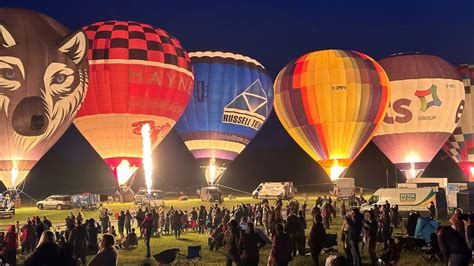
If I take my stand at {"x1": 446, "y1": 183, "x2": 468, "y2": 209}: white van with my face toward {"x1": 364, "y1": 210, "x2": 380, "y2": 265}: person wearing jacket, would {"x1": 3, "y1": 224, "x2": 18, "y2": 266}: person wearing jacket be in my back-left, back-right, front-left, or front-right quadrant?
front-right

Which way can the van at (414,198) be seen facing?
to the viewer's left

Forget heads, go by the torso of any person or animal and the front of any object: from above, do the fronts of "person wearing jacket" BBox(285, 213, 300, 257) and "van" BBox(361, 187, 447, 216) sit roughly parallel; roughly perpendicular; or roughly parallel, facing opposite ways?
roughly perpendicular

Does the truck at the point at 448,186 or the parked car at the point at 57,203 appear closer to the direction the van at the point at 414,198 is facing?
the parked car

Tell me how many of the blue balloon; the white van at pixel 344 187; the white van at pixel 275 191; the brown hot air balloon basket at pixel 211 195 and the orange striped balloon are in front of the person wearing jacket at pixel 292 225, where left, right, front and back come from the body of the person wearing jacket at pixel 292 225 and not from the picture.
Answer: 5

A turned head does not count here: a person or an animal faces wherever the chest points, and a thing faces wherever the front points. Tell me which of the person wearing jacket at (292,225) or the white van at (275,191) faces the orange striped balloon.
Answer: the person wearing jacket

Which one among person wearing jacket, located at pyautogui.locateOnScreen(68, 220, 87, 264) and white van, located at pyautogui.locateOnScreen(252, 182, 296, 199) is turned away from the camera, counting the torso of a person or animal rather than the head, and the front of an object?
the person wearing jacket

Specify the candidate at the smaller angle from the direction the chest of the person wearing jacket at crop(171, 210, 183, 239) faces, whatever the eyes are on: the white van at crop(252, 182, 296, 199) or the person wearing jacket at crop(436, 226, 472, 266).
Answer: the white van

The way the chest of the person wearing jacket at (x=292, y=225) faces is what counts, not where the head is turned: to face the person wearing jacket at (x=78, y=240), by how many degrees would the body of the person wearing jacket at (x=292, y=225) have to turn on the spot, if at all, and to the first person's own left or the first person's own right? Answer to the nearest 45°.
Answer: approximately 90° to the first person's own left

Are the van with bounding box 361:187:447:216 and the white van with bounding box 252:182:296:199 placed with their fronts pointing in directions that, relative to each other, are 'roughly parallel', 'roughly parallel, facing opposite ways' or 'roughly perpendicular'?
roughly parallel

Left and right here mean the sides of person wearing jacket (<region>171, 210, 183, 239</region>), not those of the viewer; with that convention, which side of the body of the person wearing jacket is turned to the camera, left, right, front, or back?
back

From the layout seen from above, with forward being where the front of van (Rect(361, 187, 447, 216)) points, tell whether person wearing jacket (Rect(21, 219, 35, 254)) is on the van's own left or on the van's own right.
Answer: on the van's own left

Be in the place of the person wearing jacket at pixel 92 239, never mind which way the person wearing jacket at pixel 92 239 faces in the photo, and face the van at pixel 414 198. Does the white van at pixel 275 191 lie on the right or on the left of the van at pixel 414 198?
left

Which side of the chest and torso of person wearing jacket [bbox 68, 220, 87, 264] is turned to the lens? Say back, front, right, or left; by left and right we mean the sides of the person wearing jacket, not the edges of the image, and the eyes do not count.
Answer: back

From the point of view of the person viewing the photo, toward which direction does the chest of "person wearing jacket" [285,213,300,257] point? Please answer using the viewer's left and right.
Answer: facing away from the viewer

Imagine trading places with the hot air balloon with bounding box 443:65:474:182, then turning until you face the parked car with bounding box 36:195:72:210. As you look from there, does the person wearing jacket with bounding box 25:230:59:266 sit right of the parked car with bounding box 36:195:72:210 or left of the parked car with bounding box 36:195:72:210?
left

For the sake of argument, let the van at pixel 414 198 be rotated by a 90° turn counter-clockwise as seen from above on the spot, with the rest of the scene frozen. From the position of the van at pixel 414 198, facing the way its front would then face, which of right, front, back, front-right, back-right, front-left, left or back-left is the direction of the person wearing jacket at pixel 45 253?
front
